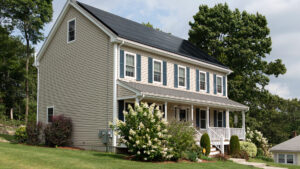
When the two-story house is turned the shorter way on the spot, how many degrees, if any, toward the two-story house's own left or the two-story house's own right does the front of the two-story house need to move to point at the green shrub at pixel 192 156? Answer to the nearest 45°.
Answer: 0° — it already faces it

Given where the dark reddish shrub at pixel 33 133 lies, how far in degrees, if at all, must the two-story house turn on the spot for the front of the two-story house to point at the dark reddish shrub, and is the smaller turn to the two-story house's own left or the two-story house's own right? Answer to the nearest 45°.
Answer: approximately 135° to the two-story house's own right

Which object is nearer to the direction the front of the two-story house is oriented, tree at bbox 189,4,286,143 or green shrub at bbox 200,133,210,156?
the green shrub

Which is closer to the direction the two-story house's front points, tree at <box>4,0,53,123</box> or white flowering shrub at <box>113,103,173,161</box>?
the white flowering shrub

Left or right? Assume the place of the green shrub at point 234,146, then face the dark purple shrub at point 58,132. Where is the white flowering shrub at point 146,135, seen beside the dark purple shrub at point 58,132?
left

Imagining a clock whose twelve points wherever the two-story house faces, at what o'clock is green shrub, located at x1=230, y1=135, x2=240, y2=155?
The green shrub is roughly at 10 o'clock from the two-story house.

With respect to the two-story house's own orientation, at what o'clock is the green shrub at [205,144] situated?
The green shrub is roughly at 11 o'clock from the two-story house.

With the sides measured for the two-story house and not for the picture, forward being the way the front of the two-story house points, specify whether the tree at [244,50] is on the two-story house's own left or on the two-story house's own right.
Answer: on the two-story house's own left

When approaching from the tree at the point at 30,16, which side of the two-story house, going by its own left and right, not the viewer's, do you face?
back

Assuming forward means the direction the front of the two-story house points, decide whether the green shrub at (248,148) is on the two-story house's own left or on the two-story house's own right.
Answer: on the two-story house's own left

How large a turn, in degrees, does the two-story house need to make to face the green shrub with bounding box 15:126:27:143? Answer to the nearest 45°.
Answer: approximately 135° to its right
